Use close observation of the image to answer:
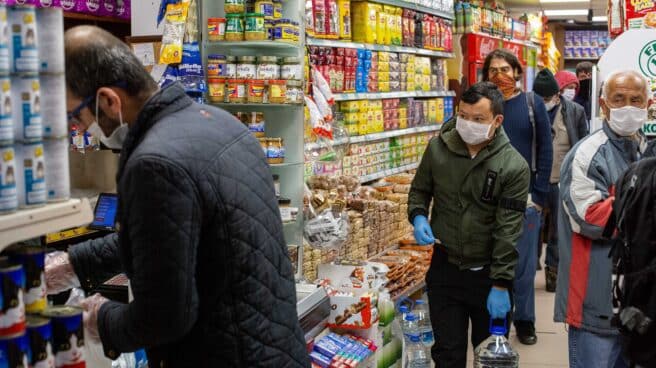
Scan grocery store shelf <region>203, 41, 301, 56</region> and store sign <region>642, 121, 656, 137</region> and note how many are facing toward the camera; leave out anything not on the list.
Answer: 2

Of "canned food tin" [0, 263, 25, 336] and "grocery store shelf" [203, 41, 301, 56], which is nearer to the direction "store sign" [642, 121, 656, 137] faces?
the canned food tin

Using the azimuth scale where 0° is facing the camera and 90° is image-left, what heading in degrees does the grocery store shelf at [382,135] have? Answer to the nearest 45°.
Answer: approximately 315°

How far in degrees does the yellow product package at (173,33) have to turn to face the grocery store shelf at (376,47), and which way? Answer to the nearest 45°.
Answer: approximately 135° to its left

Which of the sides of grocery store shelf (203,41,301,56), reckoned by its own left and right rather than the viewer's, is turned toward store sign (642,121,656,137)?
left

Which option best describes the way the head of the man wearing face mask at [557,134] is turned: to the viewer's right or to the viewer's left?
to the viewer's left

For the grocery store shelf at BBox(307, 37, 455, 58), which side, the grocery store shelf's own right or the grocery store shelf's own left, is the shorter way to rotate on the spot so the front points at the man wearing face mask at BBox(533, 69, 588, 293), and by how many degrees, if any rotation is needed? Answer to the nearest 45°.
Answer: approximately 90° to the grocery store shelf's own left

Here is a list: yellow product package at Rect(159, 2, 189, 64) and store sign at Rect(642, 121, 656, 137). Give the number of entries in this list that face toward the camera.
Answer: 2
